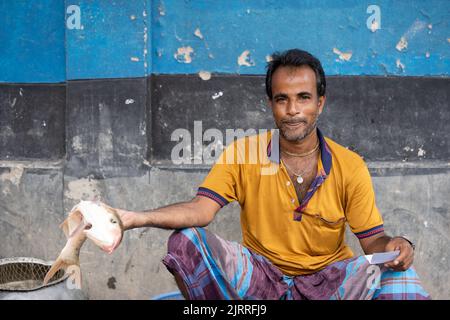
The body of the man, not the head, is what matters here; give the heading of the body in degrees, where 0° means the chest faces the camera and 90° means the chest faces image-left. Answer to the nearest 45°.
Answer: approximately 0°
